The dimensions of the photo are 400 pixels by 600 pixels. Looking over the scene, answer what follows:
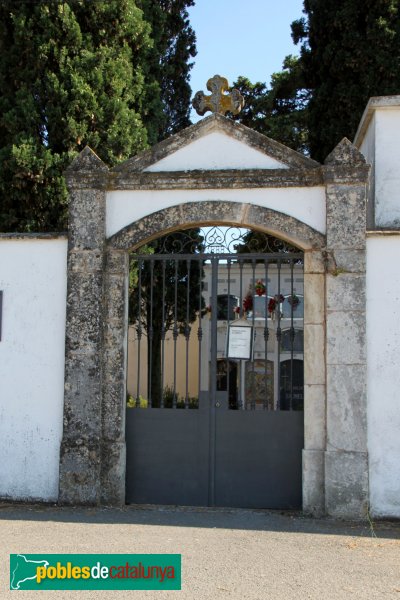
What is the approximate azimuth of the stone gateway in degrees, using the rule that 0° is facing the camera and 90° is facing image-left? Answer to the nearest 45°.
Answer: approximately 0°

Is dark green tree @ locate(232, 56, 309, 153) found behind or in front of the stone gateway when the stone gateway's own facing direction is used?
behind

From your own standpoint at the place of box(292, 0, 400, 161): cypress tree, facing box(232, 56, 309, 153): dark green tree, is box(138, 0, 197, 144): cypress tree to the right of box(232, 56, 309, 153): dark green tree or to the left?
left

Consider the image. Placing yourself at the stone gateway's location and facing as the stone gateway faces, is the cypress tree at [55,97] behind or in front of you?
behind

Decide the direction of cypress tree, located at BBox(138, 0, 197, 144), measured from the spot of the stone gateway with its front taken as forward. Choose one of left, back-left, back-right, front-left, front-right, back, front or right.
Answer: back

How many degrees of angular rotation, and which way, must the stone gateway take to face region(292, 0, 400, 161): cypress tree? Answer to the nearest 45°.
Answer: approximately 180°
